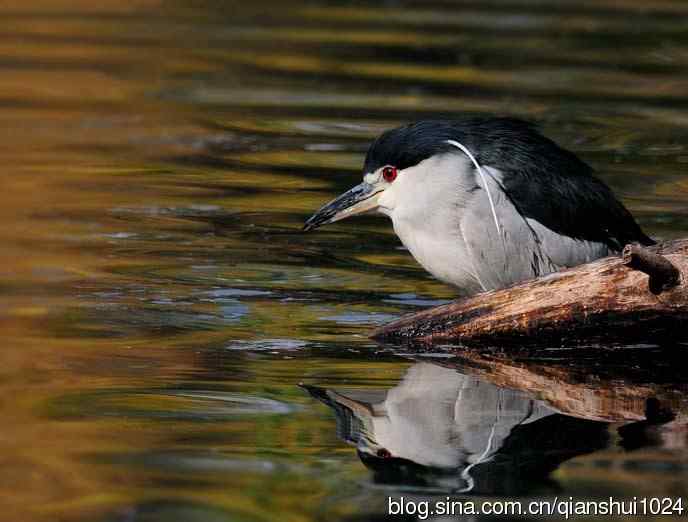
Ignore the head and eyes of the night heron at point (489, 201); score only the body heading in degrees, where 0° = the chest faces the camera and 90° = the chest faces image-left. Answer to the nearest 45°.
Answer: approximately 90°
